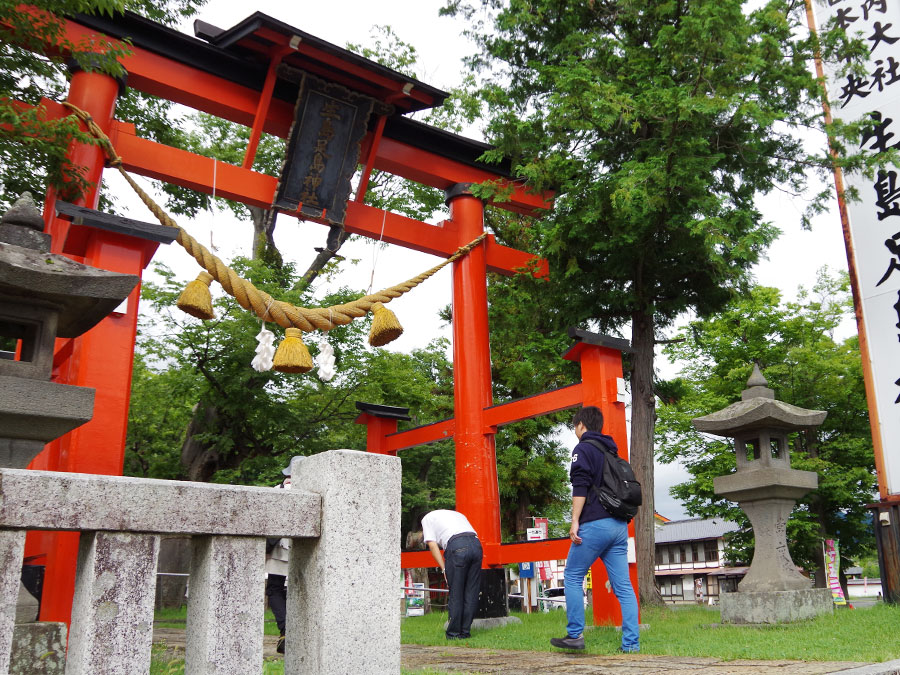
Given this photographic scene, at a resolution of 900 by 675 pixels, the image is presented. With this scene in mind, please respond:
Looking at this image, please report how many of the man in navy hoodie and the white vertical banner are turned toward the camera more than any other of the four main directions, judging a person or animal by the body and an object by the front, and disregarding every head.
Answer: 1

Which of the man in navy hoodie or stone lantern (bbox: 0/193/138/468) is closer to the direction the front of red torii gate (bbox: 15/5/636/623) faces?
the man in navy hoodie

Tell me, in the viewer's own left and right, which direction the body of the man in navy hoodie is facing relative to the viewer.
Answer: facing away from the viewer and to the left of the viewer

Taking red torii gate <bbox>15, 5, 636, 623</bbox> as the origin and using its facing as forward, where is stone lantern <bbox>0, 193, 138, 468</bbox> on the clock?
The stone lantern is roughly at 2 o'clock from the red torii gate.

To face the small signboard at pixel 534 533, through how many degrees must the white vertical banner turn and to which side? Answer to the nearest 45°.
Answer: approximately 135° to its right

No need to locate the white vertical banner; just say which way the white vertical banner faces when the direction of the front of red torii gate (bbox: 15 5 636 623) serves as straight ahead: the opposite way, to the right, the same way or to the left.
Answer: to the right

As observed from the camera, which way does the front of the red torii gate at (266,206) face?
facing the viewer and to the right of the viewer

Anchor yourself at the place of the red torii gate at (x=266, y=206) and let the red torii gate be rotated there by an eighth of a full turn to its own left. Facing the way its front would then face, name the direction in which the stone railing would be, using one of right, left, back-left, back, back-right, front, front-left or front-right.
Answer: right

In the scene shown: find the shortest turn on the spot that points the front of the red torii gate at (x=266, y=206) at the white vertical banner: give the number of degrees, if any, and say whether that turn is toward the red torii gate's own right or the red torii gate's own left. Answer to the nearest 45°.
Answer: approximately 45° to the red torii gate's own left

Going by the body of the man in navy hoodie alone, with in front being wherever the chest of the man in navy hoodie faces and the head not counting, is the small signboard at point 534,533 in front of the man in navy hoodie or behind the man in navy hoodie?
in front

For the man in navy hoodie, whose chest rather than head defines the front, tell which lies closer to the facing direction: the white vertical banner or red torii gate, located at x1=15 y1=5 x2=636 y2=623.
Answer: the red torii gate

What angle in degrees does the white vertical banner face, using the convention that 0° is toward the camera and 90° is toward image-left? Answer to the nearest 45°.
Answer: approximately 0°

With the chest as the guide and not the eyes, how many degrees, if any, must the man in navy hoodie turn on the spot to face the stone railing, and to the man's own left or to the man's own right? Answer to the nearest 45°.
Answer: approximately 135° to the man's own left

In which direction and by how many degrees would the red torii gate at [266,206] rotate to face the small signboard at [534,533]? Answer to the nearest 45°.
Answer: approximately 90° to its left
